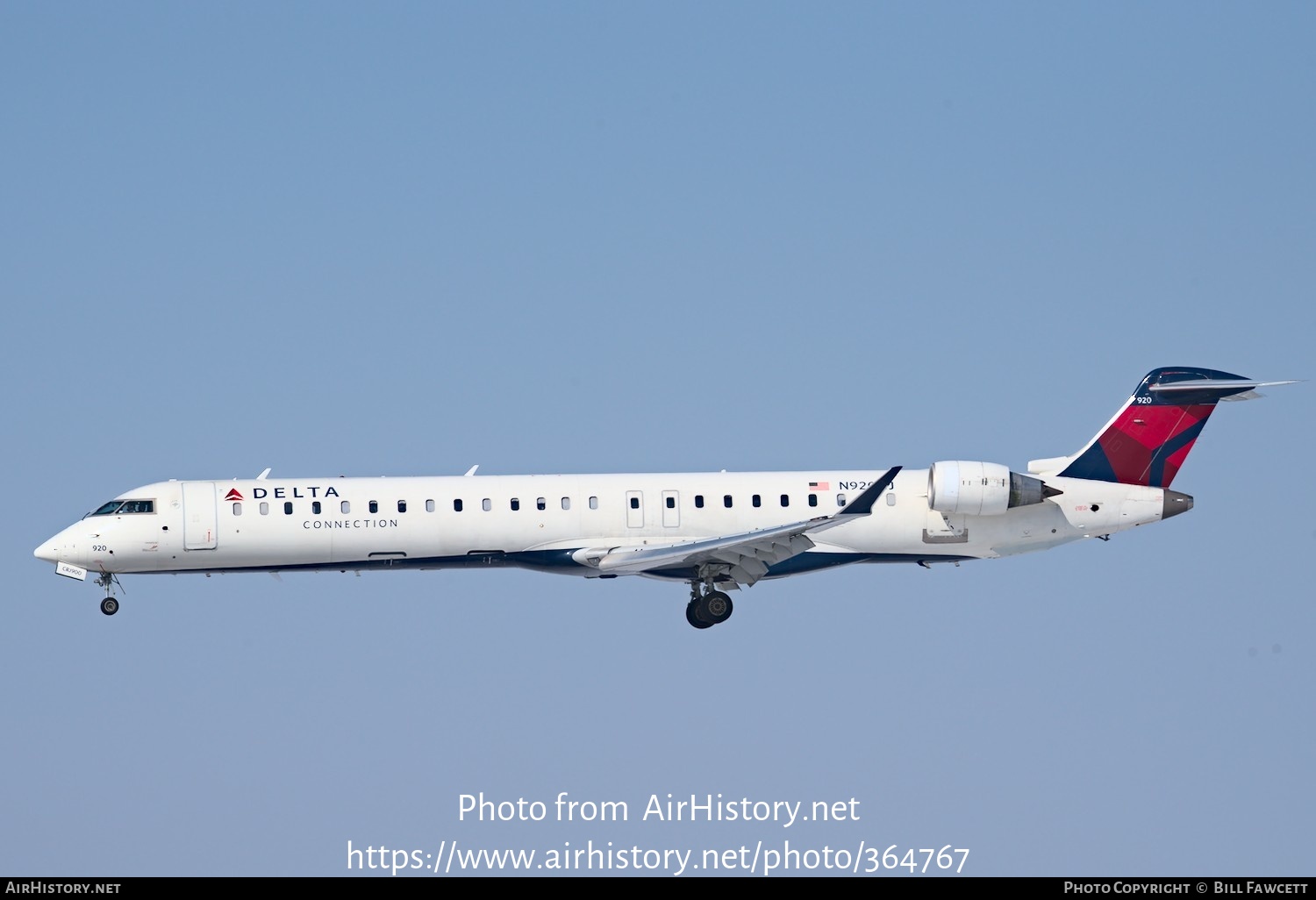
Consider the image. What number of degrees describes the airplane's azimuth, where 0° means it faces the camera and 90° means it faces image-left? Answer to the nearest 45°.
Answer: approximately 90°
